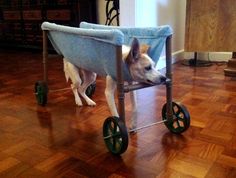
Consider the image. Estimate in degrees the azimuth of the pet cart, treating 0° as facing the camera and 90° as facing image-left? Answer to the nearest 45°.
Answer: approximately 315°
